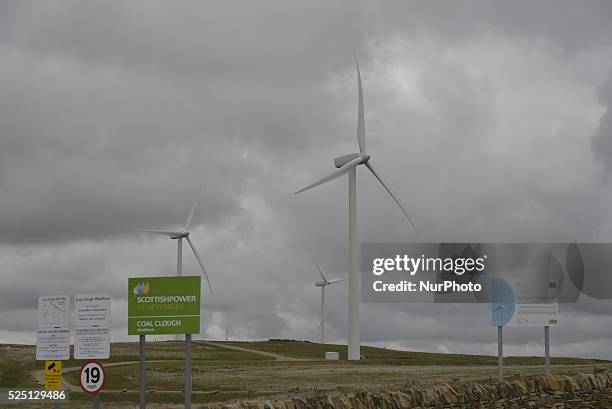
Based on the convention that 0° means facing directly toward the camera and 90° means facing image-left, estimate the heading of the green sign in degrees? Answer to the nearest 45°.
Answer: approximately 0°

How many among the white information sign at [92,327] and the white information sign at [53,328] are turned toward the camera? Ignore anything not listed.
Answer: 2

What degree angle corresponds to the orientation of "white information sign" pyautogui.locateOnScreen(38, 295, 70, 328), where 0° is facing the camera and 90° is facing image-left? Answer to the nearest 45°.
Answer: approximately 0°
